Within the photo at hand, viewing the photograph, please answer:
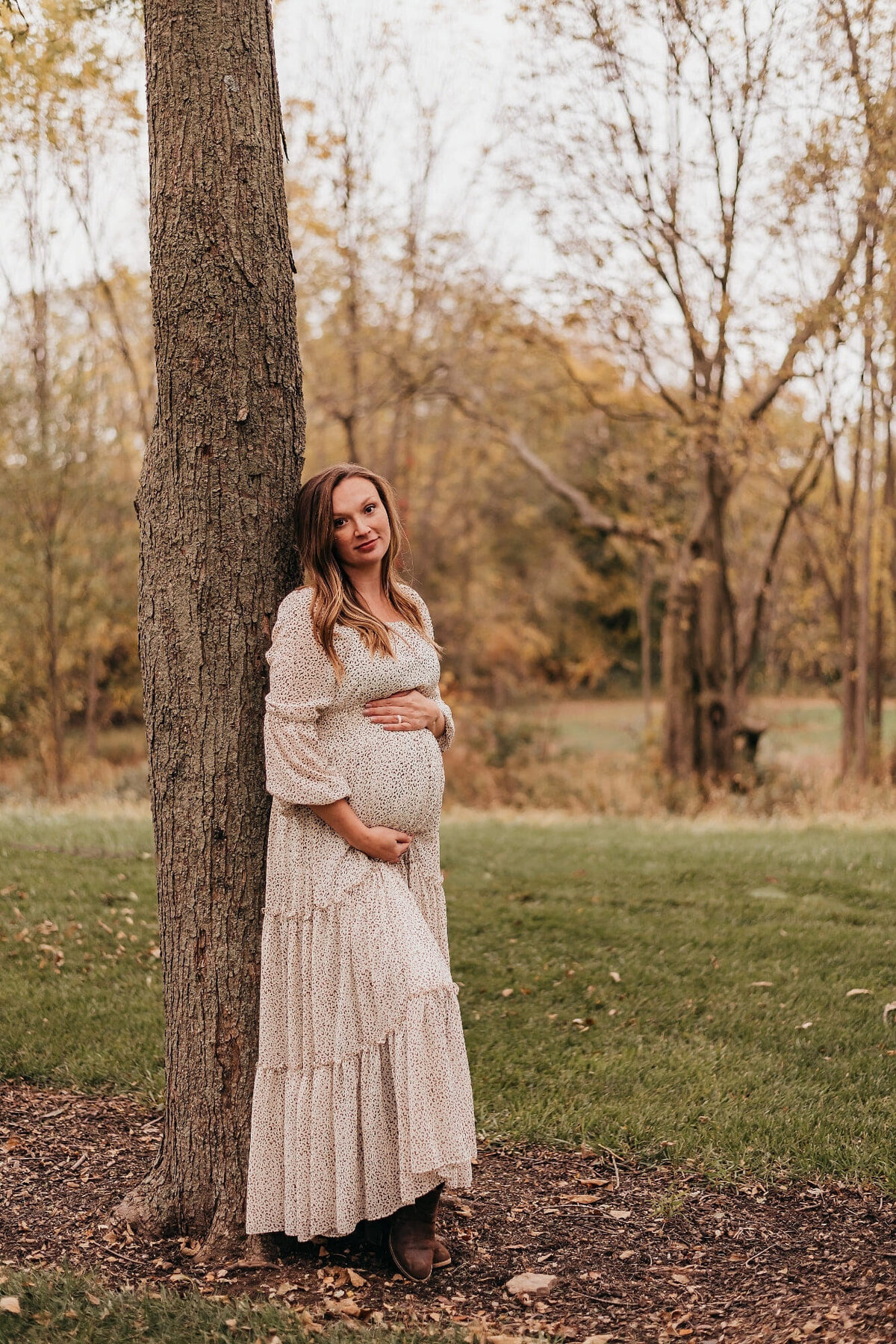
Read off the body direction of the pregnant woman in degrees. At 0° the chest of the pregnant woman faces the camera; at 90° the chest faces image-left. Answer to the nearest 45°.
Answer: approximately 315°

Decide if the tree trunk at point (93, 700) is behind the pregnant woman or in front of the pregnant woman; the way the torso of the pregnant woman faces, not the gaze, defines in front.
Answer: behind
